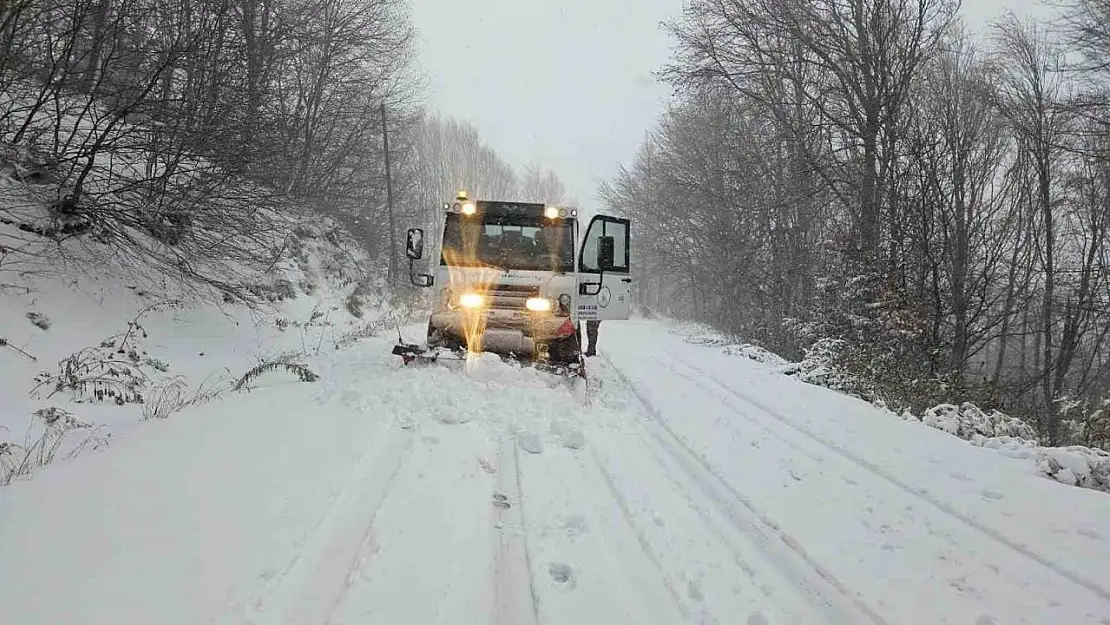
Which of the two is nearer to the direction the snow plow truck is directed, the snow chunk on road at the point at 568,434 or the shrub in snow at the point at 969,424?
the snow chunk on road

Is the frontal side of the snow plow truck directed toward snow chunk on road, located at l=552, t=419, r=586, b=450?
yes

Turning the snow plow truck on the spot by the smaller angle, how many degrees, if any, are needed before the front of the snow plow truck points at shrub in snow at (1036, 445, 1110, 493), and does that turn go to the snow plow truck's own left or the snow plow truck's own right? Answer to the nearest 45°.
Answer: approximately 45° to the snow plow truck's own left

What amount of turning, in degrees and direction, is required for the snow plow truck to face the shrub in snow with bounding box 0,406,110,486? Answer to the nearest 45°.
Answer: approximately 45° to its right

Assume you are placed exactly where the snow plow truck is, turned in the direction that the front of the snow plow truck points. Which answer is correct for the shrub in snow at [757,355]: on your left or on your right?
on your left

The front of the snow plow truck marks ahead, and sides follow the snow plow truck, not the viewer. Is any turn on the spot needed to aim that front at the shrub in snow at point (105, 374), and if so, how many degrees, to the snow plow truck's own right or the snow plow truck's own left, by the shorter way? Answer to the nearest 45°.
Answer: approximately 90° to the snow plow truck's own right

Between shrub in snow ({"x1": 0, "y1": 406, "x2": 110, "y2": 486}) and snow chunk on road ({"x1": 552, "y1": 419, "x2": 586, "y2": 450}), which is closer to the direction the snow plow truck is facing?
the snow chunk on road

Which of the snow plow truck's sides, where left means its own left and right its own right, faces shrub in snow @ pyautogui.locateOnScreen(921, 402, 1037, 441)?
left

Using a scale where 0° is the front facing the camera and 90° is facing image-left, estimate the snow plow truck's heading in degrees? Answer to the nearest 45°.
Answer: approximately 0°
